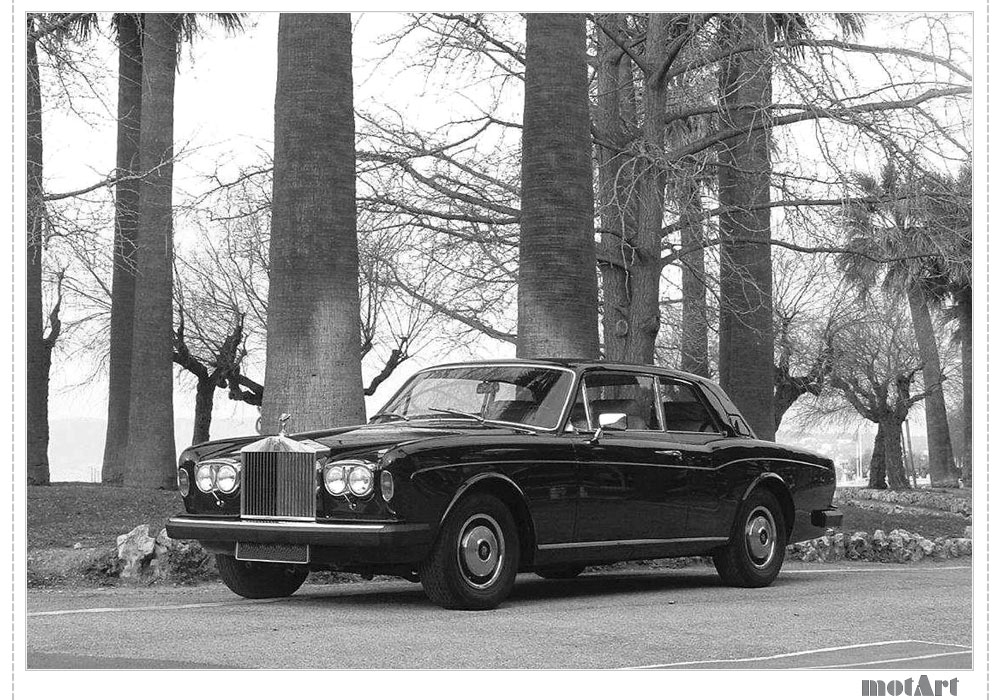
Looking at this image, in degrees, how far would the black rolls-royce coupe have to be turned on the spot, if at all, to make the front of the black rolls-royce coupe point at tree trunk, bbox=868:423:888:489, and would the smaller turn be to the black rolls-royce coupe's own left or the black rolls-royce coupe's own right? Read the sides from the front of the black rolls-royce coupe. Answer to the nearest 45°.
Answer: approximately 135° to the black rolls-royce coupe's own right

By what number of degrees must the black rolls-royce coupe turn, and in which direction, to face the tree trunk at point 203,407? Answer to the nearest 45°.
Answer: approximately 135° to its right

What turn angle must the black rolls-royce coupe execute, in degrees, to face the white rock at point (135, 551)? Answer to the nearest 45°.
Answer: approximately 90° to its right

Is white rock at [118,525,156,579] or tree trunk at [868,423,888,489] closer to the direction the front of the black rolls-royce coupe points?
the white rock

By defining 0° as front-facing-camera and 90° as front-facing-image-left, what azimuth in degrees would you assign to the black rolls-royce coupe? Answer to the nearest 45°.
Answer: approximately 45°

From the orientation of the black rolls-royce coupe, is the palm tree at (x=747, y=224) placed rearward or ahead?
rearward

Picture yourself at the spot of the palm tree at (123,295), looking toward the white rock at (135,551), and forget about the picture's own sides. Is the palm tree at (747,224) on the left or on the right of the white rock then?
left
